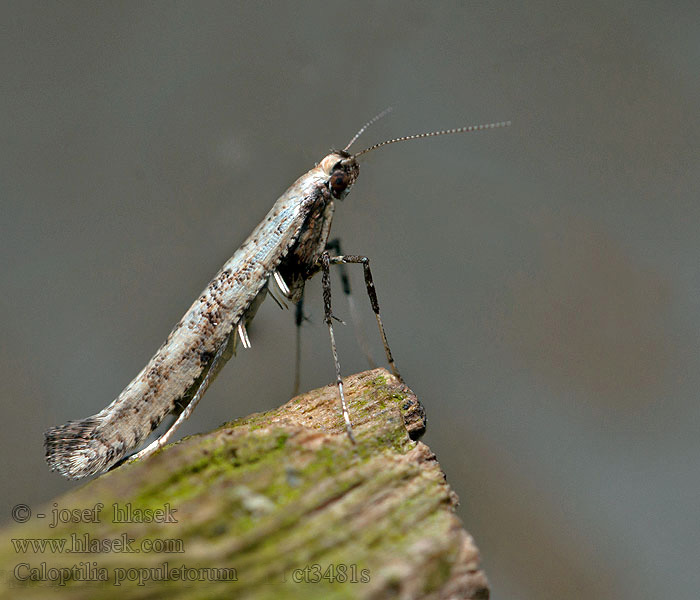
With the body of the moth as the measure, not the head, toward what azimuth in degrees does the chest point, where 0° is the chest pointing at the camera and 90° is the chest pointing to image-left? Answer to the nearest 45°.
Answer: approximately 270°
